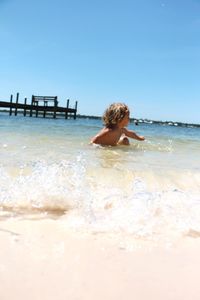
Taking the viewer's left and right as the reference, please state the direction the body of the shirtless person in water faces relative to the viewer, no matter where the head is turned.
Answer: facing away from the viewer and to the right of the viewer
